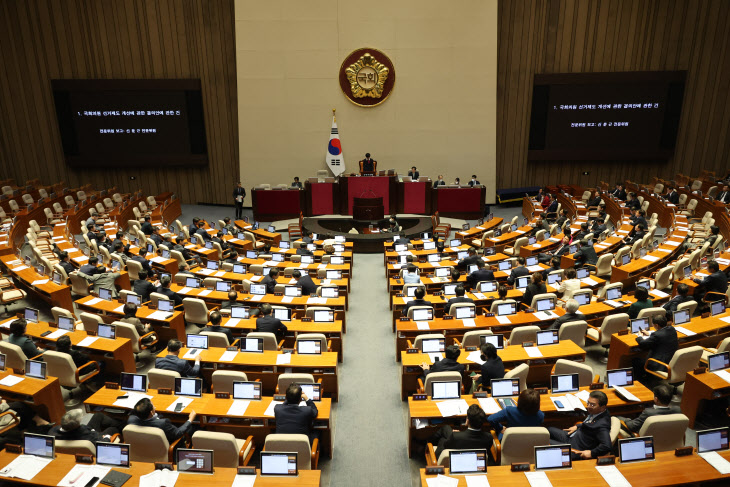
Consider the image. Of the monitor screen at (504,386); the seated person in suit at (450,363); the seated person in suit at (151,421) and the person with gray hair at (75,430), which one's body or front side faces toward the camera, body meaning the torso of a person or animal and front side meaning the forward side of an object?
the monitor screen

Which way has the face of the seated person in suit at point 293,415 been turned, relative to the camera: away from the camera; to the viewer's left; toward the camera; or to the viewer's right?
away from the camera

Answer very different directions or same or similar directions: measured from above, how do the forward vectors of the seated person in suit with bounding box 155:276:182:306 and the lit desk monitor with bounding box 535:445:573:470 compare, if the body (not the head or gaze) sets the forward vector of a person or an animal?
very different directions

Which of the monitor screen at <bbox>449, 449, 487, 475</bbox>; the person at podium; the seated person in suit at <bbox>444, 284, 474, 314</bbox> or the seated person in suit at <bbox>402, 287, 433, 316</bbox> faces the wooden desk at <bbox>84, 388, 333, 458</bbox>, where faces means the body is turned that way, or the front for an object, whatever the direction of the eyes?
the person at podium

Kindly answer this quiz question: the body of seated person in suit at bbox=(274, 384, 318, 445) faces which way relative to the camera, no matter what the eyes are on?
away from the camera

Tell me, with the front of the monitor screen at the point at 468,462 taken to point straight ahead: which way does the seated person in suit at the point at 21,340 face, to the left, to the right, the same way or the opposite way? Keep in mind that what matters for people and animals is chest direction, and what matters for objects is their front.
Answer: the opposite way

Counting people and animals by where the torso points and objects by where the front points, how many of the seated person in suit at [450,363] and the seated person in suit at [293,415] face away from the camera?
2

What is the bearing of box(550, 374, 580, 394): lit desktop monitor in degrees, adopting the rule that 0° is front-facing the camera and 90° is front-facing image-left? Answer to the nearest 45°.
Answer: approximately 0°

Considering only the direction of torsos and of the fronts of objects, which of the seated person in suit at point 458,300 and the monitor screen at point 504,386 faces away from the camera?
the seated person in suit

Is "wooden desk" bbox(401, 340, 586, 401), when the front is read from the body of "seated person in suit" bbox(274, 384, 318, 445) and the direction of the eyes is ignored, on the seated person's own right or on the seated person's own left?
on the seated person's own right

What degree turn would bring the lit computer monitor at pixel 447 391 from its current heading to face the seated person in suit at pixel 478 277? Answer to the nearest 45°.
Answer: approximately 180°

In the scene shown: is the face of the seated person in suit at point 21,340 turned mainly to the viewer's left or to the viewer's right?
to the viewer's right

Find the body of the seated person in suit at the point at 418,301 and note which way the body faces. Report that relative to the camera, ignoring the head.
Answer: away from the camera

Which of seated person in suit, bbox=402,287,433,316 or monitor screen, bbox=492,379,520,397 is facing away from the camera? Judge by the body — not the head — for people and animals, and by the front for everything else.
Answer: the seated person in suit

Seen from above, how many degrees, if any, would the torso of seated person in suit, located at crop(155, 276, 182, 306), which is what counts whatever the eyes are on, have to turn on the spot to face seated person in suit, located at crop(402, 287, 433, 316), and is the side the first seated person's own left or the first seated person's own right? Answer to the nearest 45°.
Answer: approximately 90° to the first seated person's own right
